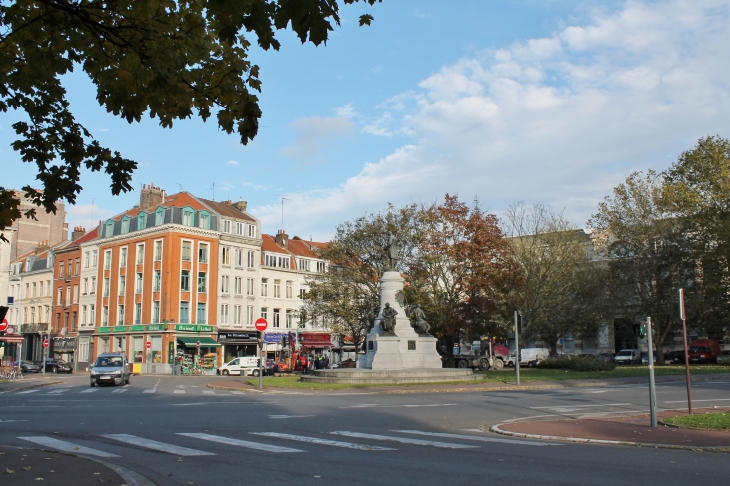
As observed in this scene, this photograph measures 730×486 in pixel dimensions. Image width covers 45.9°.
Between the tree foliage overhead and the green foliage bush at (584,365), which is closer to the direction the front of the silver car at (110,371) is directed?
the tree foliage overhead

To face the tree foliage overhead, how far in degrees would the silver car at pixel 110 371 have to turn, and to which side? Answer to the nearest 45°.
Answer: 0° — it already faces it

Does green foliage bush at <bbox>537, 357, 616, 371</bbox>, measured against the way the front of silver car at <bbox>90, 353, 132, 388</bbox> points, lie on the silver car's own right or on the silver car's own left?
on the silver car's own left

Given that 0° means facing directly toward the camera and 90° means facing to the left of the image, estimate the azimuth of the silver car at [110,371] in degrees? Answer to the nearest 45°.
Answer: approximately 0°
